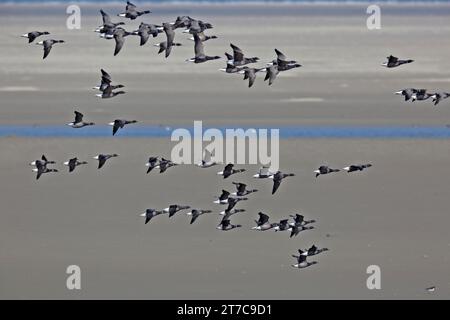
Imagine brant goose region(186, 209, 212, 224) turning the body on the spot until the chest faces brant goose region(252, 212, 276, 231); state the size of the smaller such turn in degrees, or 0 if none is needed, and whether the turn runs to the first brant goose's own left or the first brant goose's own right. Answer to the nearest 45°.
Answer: approximately 45° to the first brant goose's own right

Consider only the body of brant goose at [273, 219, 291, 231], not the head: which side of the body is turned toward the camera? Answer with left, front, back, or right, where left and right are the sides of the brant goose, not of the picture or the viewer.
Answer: right

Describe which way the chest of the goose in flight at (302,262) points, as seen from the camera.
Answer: to the viewer's right

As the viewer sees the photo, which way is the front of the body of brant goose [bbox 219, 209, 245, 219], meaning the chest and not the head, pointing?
to the viewer's right

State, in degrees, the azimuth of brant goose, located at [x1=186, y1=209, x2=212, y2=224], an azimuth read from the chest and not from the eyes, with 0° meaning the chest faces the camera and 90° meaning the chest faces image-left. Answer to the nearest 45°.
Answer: approximately 270°

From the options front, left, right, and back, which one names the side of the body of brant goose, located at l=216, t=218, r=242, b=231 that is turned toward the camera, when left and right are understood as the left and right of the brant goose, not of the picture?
right

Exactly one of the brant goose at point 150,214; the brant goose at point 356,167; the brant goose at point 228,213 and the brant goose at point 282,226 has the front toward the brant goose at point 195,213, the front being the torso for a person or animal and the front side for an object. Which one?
the brant goose at point 150,214

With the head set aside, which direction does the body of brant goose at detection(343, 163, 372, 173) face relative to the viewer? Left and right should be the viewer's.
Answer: facing to the right of the viewer

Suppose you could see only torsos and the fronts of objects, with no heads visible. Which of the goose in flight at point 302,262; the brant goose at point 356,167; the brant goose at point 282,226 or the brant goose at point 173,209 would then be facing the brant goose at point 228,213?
the brant goose at point 173,209
